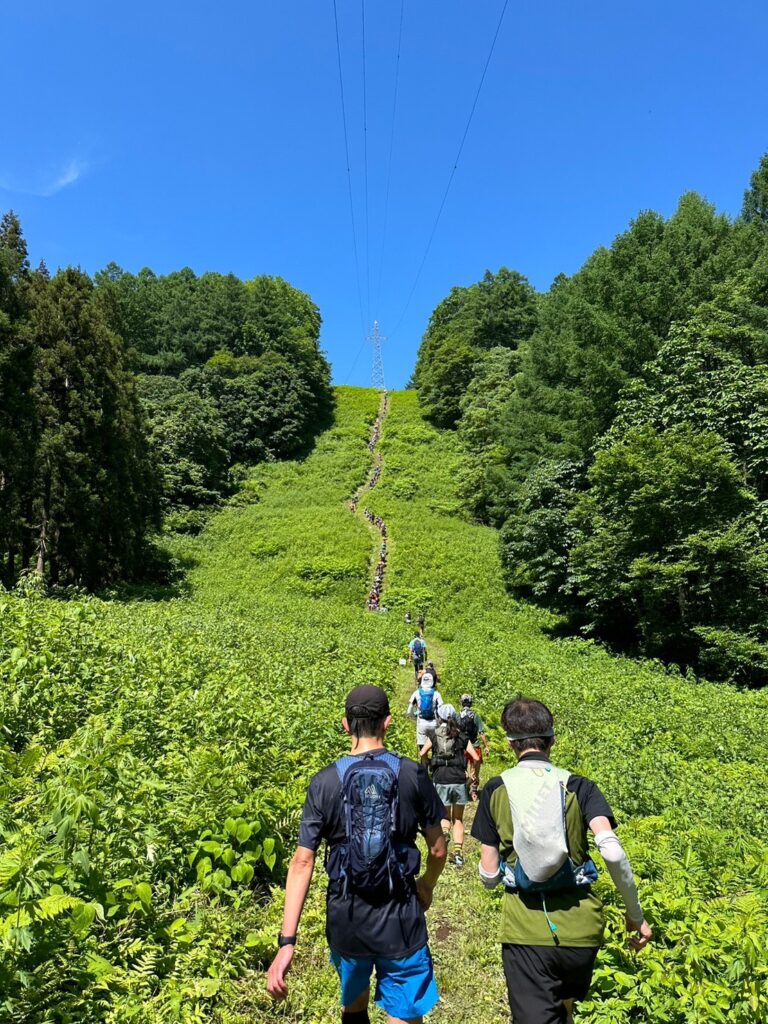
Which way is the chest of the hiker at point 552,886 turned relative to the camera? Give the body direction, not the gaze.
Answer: away from the camera

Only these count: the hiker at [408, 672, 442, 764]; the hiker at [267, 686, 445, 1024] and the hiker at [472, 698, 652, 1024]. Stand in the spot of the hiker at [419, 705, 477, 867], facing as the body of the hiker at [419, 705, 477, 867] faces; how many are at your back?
2

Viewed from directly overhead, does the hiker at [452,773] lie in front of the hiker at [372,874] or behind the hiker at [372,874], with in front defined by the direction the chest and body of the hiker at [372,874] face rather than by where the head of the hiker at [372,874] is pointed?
in front

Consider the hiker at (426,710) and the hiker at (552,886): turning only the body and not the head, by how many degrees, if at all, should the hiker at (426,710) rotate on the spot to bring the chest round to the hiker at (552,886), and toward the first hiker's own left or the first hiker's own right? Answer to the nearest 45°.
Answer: approximately 180°

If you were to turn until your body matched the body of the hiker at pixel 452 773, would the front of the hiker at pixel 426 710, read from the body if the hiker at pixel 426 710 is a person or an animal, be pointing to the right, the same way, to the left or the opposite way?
the same way

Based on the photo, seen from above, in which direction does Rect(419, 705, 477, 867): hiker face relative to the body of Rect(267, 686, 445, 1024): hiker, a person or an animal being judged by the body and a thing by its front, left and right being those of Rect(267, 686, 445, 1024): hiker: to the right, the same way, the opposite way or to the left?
the same way

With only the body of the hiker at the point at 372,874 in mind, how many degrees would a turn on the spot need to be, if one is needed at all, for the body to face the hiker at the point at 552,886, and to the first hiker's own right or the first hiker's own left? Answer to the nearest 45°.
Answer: approximately 90° to the first hiker's own right

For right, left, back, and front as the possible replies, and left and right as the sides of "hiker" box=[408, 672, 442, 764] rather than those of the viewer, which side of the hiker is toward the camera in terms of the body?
back

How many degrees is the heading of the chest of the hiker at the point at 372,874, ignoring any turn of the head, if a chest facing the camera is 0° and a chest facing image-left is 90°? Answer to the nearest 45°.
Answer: approximately 180°

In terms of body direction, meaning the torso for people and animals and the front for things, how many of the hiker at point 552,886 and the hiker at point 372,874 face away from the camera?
2

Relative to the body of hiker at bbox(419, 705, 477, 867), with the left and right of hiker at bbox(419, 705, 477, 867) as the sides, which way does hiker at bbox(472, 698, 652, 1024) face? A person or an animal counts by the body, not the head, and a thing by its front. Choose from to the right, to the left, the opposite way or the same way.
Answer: the same way

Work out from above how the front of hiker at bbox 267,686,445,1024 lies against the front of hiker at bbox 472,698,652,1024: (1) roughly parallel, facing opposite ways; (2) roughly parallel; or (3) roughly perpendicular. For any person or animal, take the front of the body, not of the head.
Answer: roughly parallel

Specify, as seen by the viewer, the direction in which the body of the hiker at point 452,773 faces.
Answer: away from the camera

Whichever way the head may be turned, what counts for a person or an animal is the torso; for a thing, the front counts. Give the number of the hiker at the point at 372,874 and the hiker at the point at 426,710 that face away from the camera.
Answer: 2
